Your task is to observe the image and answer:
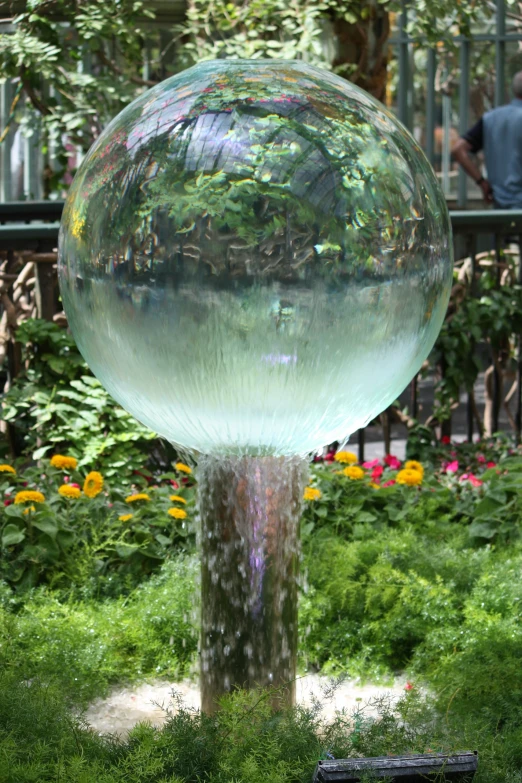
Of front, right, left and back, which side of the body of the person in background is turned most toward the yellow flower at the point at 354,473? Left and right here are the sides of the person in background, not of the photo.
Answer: back

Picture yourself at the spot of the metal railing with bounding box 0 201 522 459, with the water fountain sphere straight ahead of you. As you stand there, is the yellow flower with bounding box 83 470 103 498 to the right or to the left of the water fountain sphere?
right

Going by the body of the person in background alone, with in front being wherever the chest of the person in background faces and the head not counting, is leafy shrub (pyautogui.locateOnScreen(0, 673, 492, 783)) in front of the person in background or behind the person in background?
behind

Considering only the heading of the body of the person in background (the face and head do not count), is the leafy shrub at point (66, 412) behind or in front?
behind

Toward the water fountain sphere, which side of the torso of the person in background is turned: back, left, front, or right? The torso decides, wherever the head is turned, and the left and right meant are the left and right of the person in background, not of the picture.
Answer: back

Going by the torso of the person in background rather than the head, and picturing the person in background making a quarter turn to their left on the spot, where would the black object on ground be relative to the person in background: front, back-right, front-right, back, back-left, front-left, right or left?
left

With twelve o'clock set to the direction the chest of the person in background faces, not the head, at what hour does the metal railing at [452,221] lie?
The metal railing is roughly at 6 o'clock from the person in background.

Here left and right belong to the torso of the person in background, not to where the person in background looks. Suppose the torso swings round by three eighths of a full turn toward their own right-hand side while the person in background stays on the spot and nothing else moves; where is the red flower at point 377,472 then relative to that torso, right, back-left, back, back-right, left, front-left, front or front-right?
front-right

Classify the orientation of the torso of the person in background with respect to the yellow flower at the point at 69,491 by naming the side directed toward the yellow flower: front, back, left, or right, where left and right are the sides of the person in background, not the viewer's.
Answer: back

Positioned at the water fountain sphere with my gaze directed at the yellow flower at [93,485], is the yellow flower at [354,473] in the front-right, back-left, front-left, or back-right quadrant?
front-right

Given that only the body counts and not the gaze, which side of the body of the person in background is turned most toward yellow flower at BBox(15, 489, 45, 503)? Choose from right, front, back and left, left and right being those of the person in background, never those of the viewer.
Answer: back

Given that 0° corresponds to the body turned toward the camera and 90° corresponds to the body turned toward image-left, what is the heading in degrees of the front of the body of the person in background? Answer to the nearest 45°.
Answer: approximately 180°

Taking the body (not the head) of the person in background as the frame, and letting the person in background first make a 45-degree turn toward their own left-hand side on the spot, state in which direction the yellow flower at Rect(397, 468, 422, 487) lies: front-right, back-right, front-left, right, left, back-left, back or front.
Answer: back-left
